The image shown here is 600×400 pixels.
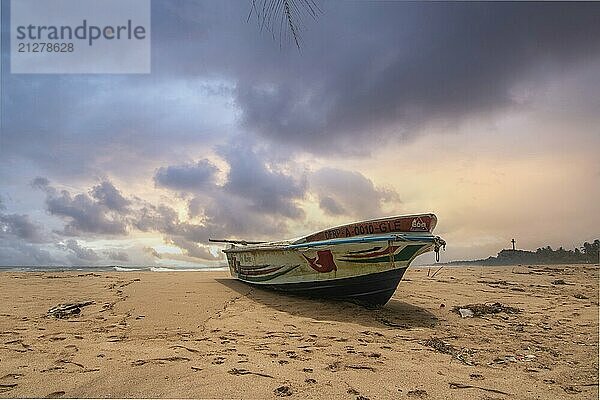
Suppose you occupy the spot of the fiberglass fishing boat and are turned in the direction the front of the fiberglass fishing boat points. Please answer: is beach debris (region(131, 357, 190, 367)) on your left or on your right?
on your right

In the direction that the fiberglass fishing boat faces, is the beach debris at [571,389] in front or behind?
in front

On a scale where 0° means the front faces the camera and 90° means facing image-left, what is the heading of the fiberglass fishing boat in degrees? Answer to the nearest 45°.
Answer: approximately 315°

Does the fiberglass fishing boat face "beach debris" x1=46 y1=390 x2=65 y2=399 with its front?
no

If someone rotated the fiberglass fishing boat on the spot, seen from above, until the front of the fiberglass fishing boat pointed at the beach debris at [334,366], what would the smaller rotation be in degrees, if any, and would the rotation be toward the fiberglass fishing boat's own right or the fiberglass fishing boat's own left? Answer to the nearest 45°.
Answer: approximately 45° to the fiberglass fishing boat's own right

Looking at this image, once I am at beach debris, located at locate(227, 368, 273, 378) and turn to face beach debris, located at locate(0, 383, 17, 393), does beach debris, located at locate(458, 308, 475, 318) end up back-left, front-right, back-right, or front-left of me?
back-right

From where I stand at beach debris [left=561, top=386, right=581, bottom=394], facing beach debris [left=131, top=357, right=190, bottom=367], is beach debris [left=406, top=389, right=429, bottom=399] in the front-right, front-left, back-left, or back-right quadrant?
front-left
